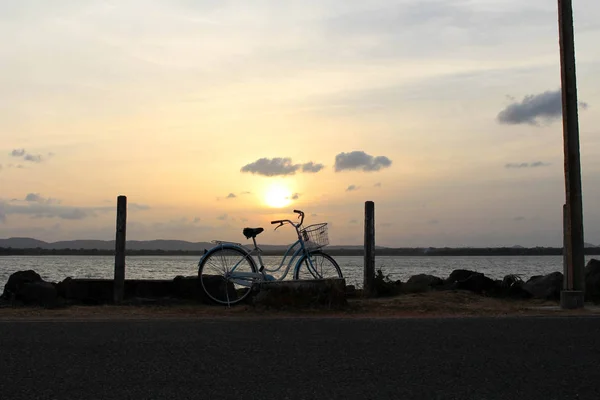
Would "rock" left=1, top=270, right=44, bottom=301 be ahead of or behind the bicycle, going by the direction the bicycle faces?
behind

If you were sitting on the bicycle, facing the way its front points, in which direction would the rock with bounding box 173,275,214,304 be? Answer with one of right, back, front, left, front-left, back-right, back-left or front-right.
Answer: back-left

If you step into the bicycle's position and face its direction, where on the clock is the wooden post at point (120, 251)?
The wooden post is roughly at 7 o'clock from the bicycle.

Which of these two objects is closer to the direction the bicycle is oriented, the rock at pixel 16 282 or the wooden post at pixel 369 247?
the wooden post

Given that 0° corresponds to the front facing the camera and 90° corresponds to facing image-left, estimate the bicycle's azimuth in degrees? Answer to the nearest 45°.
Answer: approximately 270°

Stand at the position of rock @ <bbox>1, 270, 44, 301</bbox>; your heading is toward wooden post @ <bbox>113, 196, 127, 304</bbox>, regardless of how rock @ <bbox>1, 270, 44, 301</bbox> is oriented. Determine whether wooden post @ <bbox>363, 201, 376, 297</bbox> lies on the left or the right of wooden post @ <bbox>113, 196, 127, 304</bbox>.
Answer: left

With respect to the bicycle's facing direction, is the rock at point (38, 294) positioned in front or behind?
behind
